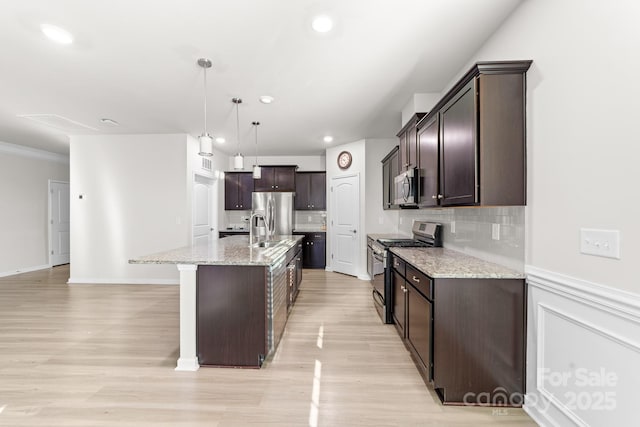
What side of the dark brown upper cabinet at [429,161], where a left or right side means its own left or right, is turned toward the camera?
left

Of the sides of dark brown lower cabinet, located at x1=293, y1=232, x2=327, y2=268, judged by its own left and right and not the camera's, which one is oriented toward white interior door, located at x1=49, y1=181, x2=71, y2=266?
right

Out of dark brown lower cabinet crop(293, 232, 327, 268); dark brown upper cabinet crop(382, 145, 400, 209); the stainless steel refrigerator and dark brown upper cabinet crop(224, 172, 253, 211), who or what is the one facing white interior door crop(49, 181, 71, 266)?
dark brown upper cabinet crop(382, 145, 400, 209)

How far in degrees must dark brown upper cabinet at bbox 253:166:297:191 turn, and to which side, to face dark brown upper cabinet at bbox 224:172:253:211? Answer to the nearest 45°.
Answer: approximately 90° to its right

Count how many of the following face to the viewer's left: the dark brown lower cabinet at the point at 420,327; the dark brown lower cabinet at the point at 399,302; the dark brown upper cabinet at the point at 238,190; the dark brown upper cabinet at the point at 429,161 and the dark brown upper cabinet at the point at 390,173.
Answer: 4

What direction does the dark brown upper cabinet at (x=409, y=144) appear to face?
to the viewer's left

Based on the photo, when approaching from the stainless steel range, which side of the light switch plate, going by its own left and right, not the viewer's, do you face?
right

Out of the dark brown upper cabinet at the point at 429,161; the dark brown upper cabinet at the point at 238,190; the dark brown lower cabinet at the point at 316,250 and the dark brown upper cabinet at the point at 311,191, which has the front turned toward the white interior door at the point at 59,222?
the dark brown upper cabinet at the point at 429,161

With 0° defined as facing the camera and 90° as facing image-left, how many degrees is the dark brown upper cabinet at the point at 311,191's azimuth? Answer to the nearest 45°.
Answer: approximately 0°

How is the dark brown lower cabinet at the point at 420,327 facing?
to the viewer's left

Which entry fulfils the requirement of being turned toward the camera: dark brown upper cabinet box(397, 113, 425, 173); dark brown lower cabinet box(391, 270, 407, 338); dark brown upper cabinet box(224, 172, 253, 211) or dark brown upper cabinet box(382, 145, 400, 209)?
dark brown upper cabinet box(224, 172, 253, 211)

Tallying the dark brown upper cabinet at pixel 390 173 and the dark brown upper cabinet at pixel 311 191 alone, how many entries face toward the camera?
1

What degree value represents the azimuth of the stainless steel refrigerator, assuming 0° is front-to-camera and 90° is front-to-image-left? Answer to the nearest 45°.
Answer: approximately 0°

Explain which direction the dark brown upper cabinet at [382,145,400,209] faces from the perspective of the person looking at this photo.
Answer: facing to the left of the viewer

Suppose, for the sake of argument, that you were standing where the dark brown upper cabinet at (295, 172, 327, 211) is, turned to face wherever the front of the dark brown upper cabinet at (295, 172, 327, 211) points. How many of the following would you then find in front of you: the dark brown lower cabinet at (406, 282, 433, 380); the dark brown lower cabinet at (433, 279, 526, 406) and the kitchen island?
3

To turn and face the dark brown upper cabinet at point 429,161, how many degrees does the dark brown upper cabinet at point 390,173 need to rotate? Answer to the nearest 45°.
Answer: approximately 90° to its left
